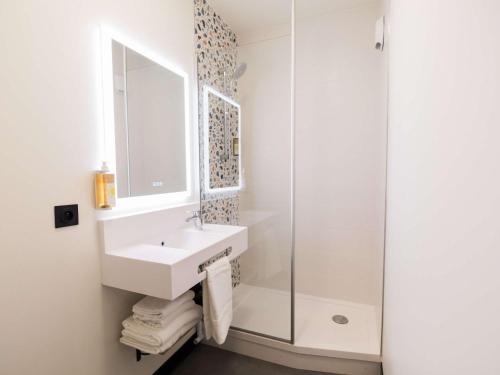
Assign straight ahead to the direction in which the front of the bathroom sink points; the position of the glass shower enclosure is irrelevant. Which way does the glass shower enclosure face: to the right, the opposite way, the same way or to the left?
to the right

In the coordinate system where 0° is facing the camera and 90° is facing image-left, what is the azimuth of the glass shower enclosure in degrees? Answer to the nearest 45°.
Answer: approximately 0°

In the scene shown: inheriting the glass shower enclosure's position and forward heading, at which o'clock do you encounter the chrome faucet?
The chrome faucet is roughly at 2 o'clock from the glass shower enclosure.

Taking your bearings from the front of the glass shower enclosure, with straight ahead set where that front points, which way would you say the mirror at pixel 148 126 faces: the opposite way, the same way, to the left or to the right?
to the left

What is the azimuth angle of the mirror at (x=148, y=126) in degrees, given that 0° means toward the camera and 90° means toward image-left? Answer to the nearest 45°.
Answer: approximately 315°

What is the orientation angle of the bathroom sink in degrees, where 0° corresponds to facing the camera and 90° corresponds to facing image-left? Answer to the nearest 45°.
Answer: approximately 315°
